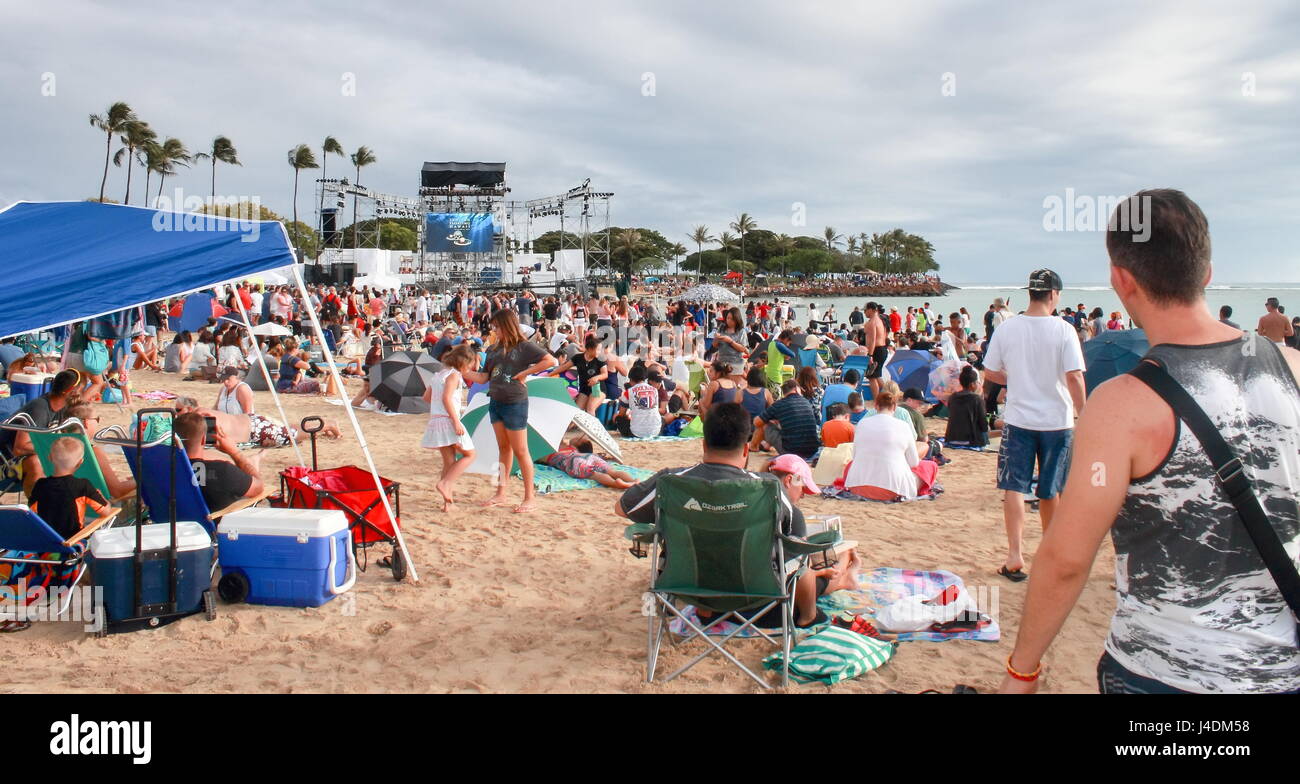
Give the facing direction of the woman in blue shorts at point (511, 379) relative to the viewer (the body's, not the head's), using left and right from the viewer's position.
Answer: facing the viewer and to the left of the viewer

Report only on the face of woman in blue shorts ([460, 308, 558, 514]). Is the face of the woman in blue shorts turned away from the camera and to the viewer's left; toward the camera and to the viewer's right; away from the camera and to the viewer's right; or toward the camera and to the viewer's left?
toward the camera and to the viewer's left

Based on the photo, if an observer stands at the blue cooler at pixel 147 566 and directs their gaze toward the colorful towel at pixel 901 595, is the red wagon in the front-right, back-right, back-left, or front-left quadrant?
front-left

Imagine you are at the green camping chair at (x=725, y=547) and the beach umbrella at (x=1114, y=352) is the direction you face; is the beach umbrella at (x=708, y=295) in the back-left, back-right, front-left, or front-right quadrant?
front-left

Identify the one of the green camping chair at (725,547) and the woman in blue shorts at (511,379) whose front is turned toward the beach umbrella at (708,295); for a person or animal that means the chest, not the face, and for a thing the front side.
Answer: the green camping chair

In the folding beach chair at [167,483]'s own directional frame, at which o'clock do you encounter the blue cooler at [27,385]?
The blue cooler is roughly at 10 o'clock from the folding beach chair.

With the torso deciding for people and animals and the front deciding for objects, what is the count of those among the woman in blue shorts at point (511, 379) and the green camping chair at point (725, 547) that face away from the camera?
1

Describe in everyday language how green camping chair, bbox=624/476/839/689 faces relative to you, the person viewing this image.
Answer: facing away from the viewer

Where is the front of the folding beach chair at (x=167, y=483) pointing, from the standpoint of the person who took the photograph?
facing away from the viewer and to the right of the viewer
